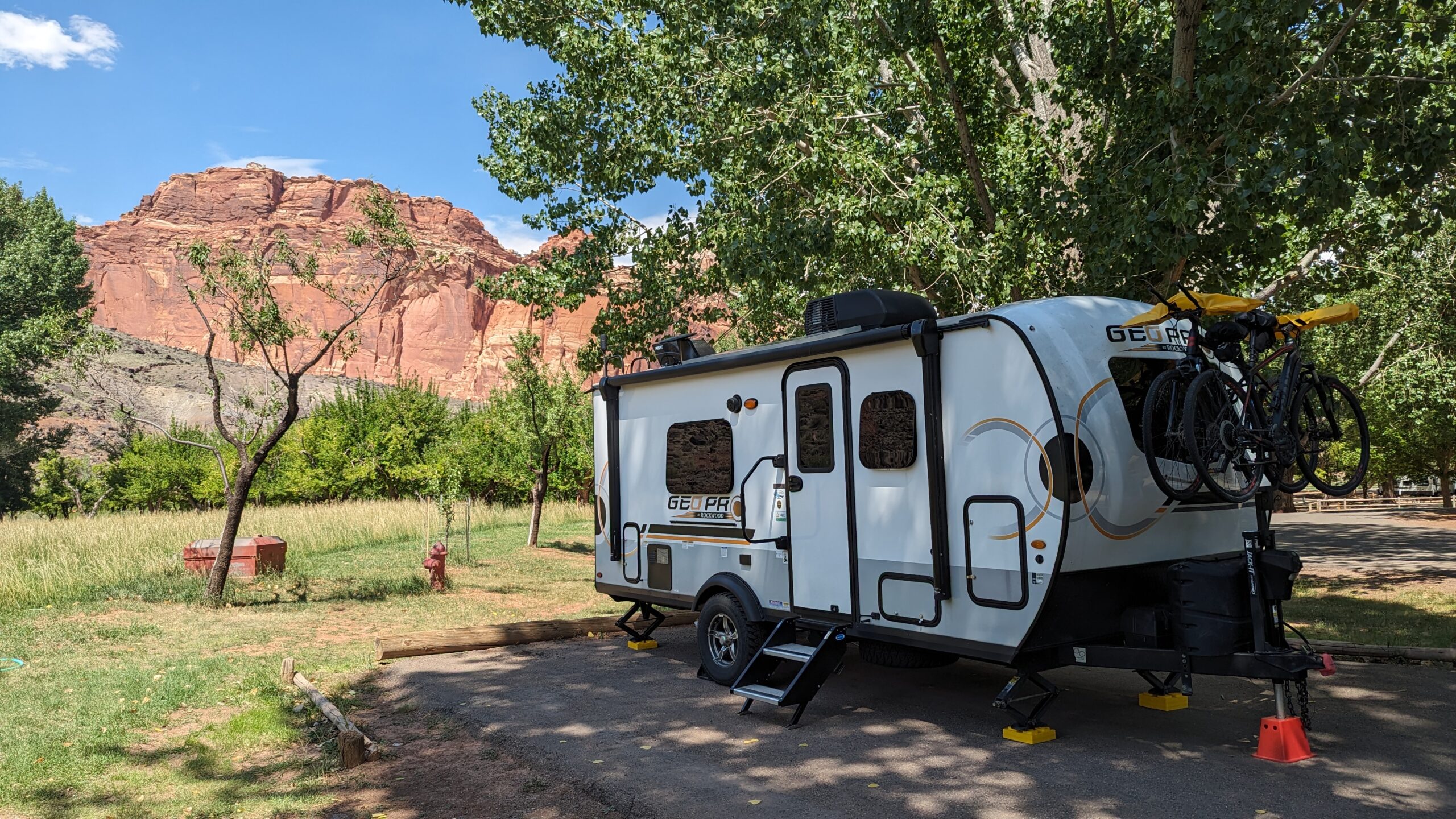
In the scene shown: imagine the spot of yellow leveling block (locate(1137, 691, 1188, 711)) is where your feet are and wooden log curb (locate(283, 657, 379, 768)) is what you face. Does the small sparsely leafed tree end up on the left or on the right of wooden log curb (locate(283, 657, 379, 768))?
right

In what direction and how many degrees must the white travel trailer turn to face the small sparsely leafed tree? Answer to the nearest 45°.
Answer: approximately 180°

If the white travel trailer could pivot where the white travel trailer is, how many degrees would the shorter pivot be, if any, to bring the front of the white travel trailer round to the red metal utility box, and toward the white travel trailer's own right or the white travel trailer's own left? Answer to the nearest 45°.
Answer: approximately 180°

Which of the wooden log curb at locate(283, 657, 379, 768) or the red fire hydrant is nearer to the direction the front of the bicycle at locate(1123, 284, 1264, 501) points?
the wooden log curb

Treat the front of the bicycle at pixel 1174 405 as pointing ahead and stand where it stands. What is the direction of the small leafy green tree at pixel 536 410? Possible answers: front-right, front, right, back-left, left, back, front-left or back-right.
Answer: right

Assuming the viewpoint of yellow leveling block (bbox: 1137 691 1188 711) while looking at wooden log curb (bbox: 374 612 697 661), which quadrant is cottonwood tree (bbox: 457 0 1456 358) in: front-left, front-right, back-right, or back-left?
front-right

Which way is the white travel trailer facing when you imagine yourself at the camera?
facing the viewer and to the right of the viewer

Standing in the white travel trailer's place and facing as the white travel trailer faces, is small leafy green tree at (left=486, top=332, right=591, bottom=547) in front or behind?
behind

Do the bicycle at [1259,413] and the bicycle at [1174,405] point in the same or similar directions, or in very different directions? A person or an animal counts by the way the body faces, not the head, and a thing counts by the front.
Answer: very different directions

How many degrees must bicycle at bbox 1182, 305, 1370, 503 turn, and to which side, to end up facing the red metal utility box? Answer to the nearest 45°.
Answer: approximately 135° to its left

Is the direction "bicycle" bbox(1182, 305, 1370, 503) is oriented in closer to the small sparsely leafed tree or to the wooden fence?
the wooden fence
